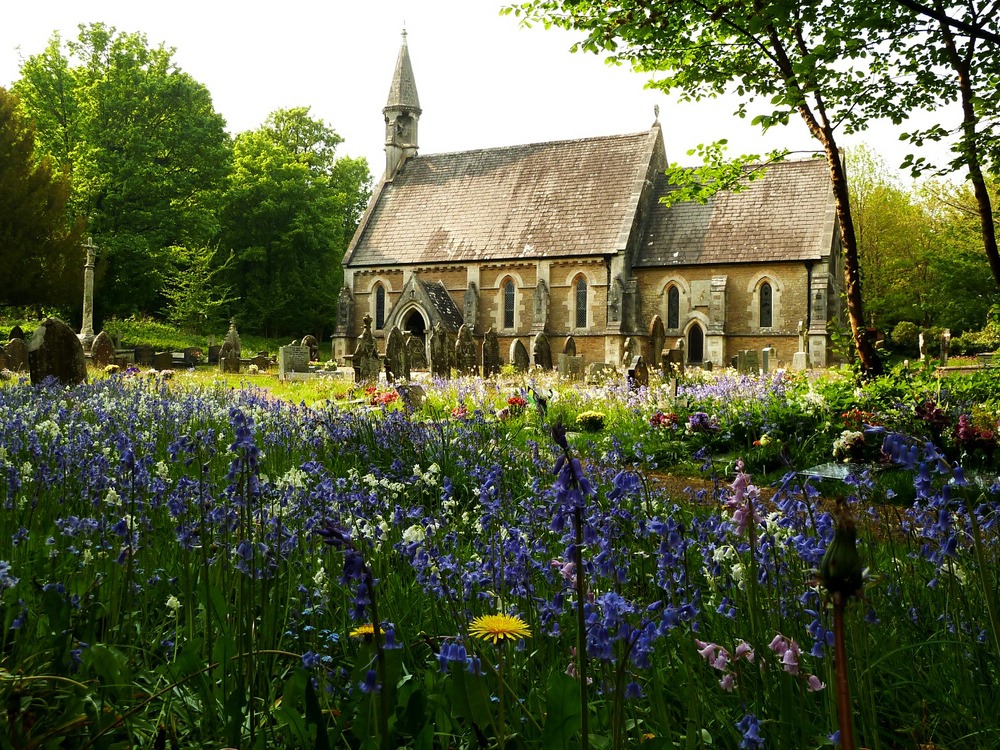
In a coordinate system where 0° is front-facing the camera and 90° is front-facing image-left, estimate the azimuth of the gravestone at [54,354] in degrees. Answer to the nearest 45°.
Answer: approximately 0°

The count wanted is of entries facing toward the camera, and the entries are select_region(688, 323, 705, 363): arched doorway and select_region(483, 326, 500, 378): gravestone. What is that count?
2

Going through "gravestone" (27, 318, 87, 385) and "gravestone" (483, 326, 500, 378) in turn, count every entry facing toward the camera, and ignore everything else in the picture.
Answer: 2

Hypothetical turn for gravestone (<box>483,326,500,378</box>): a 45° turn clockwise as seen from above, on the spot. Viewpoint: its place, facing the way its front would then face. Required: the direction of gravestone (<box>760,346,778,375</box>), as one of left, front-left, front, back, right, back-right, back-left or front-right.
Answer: back-left

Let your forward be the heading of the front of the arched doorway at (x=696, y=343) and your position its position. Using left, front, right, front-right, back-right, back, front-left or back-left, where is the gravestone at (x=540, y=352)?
front-right

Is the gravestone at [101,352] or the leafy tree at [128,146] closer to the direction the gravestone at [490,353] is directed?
the gravestone

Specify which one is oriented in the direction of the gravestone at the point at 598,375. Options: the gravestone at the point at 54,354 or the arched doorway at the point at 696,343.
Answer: the arched doorway

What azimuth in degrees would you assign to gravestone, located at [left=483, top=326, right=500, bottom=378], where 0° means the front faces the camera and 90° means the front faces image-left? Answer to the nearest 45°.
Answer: approximately 0°

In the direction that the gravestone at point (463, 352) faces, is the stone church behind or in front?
behind

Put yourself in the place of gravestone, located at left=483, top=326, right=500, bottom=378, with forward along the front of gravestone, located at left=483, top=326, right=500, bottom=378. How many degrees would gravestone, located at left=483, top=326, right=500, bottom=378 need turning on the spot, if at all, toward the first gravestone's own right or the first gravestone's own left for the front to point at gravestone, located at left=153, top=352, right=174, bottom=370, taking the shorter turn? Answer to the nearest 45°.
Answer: approximately 90° to the first gravestone's own right
